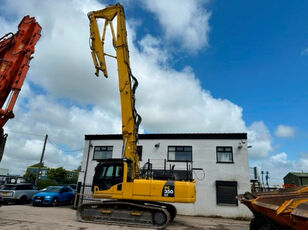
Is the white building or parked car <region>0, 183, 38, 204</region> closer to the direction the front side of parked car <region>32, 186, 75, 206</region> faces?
the parked car

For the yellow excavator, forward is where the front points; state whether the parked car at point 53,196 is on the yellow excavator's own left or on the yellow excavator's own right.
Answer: on the yellow excavator's own right

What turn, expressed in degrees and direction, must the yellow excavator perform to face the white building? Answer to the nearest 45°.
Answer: approximately 135° to its right

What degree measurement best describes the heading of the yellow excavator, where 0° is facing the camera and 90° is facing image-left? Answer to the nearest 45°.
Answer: approximately 90°

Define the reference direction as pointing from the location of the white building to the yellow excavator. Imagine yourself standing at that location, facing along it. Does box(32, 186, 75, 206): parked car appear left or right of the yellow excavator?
right

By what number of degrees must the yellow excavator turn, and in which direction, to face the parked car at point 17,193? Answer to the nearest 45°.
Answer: approximately 45° to its right

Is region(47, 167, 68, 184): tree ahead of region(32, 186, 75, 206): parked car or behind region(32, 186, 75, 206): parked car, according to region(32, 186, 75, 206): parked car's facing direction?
behind

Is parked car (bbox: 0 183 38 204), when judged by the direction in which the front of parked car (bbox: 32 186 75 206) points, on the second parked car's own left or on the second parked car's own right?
on the second parked car's own right

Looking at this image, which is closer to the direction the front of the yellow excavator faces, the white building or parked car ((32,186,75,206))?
the parked car
